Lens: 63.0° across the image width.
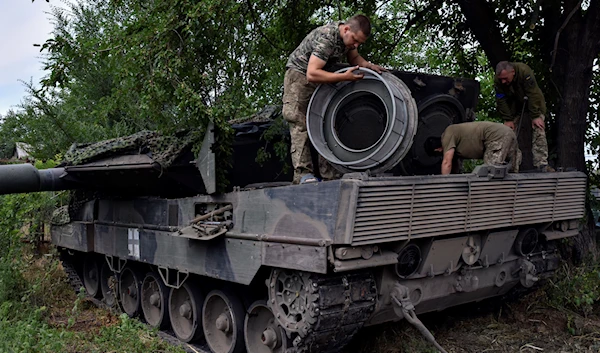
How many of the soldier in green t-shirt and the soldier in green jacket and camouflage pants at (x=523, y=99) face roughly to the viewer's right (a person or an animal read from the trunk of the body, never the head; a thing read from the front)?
0

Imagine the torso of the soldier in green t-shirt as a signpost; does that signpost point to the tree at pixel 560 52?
no

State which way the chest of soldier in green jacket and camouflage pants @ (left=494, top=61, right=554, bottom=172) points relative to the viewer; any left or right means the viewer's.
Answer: facing the viewer and to the left of the viewer

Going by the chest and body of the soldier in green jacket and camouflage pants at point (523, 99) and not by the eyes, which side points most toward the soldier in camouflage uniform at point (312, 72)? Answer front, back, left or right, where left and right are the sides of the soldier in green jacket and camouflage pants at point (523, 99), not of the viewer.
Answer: front

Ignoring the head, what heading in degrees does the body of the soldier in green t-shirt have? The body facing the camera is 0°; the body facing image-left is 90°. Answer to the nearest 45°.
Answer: approximately 90°

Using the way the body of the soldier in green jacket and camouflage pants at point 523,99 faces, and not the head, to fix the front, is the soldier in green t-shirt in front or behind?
in front

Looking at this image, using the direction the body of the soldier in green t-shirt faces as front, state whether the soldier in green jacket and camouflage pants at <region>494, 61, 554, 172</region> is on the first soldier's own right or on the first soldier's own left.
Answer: on the first soldier's own right

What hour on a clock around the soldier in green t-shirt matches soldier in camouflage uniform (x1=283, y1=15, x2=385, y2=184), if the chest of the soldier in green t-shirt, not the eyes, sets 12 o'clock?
The soldier in camouflage uniform is roughly at 11 o'clock from the soldier in green t-shirt.

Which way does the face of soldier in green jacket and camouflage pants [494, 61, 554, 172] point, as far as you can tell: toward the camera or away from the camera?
toward the camera
